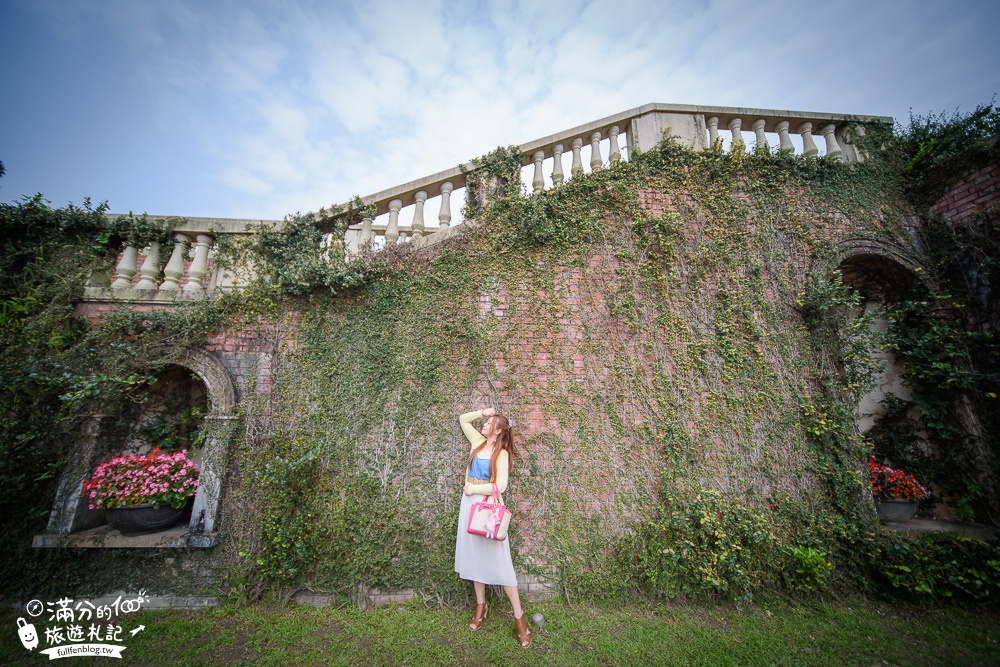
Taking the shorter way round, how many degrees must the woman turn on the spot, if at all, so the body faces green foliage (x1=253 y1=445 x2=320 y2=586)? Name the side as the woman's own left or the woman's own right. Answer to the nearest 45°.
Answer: approximately 45° to the woman's own right

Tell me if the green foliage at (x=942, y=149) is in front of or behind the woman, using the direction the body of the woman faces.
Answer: behind

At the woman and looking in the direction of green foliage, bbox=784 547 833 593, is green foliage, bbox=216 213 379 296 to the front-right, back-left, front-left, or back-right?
back-left

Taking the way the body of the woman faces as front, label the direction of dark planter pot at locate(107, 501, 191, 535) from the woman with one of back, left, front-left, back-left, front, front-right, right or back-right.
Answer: front-right

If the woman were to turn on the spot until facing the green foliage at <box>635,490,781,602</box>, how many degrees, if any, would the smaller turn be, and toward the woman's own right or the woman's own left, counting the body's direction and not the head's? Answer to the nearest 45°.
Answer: approximately 135° to the woman's own left

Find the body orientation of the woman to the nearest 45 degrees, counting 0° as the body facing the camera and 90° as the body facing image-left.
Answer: approximately 45°
